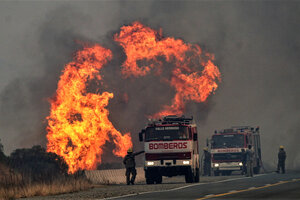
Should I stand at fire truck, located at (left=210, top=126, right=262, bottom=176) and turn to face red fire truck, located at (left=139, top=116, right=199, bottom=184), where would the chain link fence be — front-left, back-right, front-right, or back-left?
front-right

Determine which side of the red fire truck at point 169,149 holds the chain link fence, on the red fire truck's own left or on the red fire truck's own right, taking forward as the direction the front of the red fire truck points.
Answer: on the red fire truck's own right

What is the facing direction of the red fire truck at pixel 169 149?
toward the camera

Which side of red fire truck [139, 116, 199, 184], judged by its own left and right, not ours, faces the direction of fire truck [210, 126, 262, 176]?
back

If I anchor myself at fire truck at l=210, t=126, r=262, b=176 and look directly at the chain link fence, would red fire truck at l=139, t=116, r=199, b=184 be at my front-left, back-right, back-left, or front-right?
front-left
